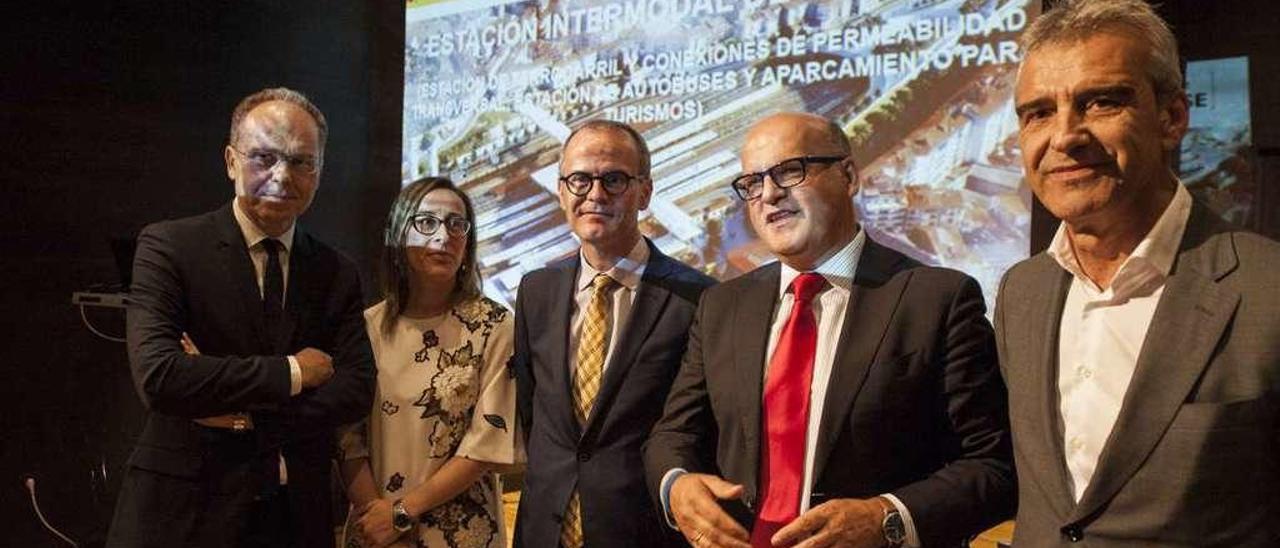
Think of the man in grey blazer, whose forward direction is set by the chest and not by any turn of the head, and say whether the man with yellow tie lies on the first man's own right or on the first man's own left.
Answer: on the first man's own right

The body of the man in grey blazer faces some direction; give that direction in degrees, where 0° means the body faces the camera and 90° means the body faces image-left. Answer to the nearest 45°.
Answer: approximately 45°

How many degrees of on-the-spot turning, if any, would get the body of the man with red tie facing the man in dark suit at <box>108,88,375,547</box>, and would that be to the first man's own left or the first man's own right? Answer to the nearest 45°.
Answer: approximately 45° to the first man's own right

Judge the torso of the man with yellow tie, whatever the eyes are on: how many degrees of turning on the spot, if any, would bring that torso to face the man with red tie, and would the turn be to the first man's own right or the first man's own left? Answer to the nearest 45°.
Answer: approximately 45° to the first man's own left

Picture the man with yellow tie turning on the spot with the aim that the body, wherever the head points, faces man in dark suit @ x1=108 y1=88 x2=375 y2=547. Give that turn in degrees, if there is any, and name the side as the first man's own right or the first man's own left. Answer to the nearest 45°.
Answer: approximately 90° to the first man's own right

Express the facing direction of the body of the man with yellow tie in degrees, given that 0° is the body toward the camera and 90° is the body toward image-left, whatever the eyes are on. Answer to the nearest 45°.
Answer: approximately 0°
